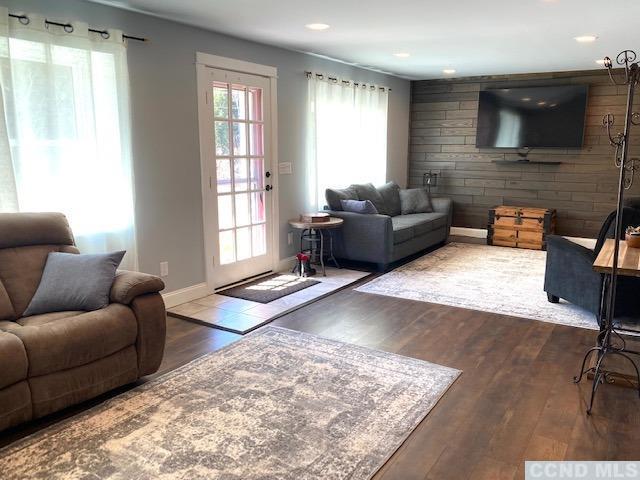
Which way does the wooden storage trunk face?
toward the camera

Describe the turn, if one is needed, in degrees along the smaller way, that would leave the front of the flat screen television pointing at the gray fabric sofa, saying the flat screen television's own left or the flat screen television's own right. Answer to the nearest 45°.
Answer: approximately 45° to the flat screen television's own right

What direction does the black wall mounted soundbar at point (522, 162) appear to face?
toward the camera

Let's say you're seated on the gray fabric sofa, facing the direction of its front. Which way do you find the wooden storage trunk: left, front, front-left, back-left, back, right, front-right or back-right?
left

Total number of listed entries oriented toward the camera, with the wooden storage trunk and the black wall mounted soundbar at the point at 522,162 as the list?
2

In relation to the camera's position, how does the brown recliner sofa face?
facing the viewer and to the right of the viewer

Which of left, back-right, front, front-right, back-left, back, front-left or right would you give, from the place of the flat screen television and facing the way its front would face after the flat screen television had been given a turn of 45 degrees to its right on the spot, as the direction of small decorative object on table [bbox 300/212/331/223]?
front

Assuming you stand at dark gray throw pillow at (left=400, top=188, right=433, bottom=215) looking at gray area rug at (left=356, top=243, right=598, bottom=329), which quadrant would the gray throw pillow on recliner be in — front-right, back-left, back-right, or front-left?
front-right

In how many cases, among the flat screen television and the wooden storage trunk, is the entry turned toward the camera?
2

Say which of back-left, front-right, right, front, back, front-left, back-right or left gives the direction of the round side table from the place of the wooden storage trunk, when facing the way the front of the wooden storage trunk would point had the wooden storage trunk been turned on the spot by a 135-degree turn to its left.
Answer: back

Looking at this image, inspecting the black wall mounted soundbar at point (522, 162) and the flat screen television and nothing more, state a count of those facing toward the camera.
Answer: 2

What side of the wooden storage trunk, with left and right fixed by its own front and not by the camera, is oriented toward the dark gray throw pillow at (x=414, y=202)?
right

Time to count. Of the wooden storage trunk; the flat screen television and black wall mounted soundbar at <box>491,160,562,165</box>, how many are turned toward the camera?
3

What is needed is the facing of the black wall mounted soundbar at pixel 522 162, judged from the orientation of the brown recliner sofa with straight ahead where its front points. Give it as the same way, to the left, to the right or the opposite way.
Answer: to the right

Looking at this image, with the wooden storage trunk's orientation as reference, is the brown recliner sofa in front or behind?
in front

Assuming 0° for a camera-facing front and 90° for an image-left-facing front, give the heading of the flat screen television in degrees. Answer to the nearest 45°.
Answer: approximately 0°
